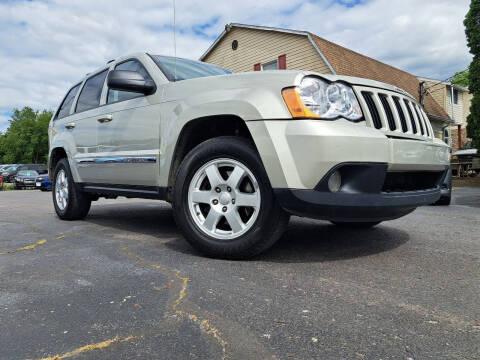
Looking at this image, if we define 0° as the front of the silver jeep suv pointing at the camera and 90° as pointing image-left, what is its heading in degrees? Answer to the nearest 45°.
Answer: approximately 315°

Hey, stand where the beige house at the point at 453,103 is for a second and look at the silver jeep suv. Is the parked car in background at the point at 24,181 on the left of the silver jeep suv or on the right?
right

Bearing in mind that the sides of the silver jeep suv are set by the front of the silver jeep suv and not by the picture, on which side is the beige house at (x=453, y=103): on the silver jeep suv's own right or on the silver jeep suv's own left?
on the silver jeep suv's own left

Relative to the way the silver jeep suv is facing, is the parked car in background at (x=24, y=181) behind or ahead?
behind

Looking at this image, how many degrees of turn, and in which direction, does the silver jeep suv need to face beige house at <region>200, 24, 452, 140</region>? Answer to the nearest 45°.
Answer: approximately 135° to its left

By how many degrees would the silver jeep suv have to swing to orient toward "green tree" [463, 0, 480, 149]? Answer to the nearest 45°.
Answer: approximately 90° to its left
